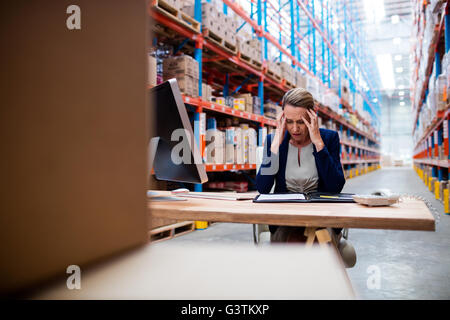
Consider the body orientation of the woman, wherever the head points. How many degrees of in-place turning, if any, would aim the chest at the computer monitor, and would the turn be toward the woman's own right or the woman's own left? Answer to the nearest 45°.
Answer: approximately 45° to the woman's own right

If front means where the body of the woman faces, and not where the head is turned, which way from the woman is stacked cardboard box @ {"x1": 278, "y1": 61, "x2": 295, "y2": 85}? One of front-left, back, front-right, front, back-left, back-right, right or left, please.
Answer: back

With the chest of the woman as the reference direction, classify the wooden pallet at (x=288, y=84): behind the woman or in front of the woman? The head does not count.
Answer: behind

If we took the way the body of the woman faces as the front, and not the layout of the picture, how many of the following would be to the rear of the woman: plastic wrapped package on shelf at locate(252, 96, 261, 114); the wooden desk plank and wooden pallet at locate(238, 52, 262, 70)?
2

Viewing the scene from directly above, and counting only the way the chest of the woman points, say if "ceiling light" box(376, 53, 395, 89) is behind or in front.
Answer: behind

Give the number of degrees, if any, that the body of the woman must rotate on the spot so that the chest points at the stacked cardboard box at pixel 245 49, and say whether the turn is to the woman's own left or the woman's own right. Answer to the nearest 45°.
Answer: approximately 180°

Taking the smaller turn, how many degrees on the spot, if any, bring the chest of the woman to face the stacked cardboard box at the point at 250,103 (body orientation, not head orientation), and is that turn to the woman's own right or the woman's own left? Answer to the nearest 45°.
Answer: approximately 180°

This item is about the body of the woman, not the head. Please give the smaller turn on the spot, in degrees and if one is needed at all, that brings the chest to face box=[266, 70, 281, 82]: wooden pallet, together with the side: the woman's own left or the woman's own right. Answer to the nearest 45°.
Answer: approximately 180°

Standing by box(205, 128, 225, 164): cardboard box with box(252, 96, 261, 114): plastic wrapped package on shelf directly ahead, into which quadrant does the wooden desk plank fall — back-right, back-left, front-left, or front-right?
back-right

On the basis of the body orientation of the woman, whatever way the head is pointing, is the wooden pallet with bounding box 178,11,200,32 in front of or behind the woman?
behind

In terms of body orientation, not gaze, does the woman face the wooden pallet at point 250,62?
no

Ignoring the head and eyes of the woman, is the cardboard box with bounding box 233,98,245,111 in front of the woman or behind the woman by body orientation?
behind

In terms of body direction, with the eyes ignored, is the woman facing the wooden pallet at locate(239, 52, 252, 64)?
no

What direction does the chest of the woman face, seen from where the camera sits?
toward the camera
